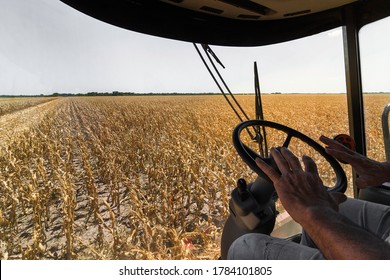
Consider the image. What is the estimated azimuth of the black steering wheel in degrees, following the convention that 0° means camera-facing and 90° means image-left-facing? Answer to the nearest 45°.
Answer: approximately 315°
